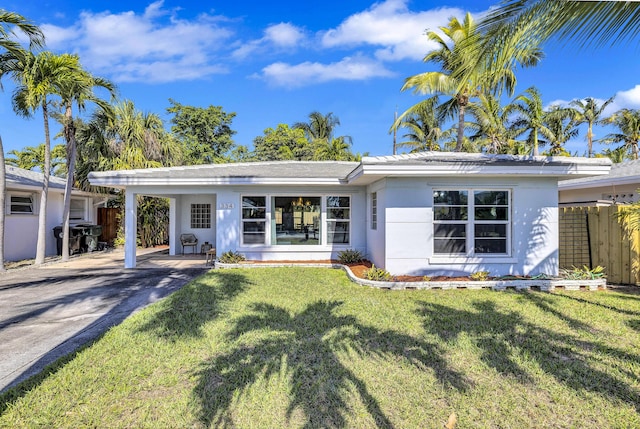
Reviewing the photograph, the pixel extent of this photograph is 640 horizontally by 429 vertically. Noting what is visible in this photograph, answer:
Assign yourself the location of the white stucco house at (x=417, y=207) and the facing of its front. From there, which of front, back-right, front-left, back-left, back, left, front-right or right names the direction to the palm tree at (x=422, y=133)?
back

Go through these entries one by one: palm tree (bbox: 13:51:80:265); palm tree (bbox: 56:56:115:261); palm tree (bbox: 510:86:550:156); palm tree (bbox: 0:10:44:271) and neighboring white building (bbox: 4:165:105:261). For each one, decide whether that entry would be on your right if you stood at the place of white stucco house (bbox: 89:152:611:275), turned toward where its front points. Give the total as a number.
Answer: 4

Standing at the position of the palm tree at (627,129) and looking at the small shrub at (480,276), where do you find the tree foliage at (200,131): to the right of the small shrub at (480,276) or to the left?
right

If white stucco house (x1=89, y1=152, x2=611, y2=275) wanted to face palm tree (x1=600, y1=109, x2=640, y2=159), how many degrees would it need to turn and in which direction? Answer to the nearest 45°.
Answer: approximately 135° to its left

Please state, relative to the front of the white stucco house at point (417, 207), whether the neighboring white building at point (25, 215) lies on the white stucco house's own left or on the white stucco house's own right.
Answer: on the white stucco house's own right

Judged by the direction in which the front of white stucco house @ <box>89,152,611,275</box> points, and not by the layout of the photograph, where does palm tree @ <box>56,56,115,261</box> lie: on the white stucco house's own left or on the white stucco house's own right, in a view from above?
on the white stucco house's own right

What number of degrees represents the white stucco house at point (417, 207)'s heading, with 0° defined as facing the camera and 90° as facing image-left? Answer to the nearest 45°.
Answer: approximately 0°

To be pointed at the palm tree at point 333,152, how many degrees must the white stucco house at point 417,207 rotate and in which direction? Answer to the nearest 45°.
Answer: approximately 180°

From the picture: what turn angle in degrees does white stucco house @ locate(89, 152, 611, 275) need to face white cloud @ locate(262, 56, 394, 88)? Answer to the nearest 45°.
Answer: approximately 180°

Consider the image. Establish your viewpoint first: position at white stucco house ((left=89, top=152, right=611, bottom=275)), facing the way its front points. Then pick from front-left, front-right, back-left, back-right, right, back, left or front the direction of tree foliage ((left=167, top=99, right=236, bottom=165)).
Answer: back-right

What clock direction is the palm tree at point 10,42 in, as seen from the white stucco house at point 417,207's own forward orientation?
The palm tree is roughly at 3 o'clock from the white stucco house.

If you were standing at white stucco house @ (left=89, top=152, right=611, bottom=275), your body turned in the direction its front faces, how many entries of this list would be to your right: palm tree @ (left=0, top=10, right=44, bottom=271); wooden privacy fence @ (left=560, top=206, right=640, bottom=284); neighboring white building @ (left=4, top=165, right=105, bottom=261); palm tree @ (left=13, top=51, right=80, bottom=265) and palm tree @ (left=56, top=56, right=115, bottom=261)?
4

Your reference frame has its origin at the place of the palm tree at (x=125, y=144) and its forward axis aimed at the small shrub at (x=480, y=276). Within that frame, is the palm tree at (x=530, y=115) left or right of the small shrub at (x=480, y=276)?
left
